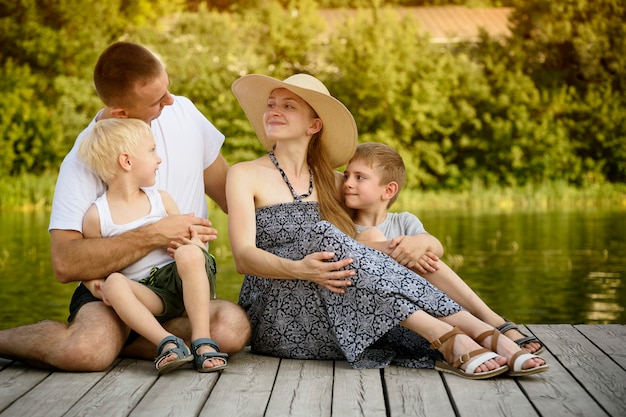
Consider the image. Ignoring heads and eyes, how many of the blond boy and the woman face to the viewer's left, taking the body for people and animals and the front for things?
0

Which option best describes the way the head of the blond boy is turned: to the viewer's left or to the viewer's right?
to the viewer's right

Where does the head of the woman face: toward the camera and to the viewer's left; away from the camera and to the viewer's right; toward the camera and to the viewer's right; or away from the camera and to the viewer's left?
toward the camera and to the viewer's left

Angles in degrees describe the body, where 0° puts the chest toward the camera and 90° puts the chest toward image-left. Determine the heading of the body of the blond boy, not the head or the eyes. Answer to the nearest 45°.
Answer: approximately 315°

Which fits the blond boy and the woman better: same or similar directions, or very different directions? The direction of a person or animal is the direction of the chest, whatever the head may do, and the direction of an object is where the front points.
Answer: same or similar directions

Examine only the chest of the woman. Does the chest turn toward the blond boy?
no

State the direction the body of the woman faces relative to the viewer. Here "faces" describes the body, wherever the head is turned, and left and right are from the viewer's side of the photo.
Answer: facing the viewer and to the right of the viewer
